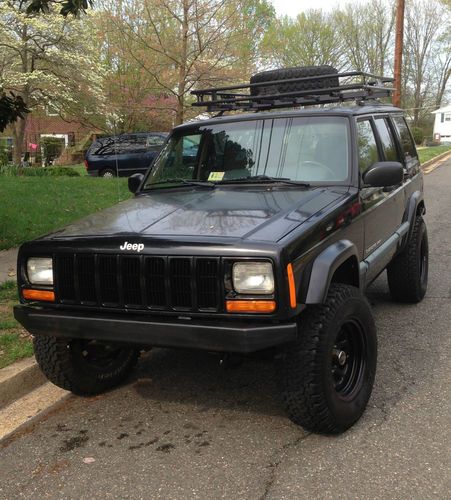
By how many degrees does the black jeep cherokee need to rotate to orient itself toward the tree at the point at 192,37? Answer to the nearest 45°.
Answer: approximately 135° to its right

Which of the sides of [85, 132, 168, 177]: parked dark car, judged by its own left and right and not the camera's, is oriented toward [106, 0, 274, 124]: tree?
right

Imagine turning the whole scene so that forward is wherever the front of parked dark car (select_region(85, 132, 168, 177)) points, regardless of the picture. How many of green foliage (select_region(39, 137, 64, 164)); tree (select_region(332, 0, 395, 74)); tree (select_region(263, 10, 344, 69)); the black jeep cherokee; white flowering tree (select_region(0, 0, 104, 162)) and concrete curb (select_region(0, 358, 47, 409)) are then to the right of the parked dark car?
2

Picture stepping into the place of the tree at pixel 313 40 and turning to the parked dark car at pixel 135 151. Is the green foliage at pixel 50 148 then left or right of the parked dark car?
right

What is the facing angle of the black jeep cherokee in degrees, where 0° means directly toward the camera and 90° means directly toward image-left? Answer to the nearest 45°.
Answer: approximately 45°

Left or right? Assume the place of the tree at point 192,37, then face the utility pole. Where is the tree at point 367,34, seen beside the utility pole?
left

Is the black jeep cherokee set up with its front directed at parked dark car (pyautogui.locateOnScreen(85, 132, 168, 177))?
no

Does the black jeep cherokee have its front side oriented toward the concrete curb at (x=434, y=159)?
no

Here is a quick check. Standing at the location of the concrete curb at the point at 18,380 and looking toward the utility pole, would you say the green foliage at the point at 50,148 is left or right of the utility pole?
left
